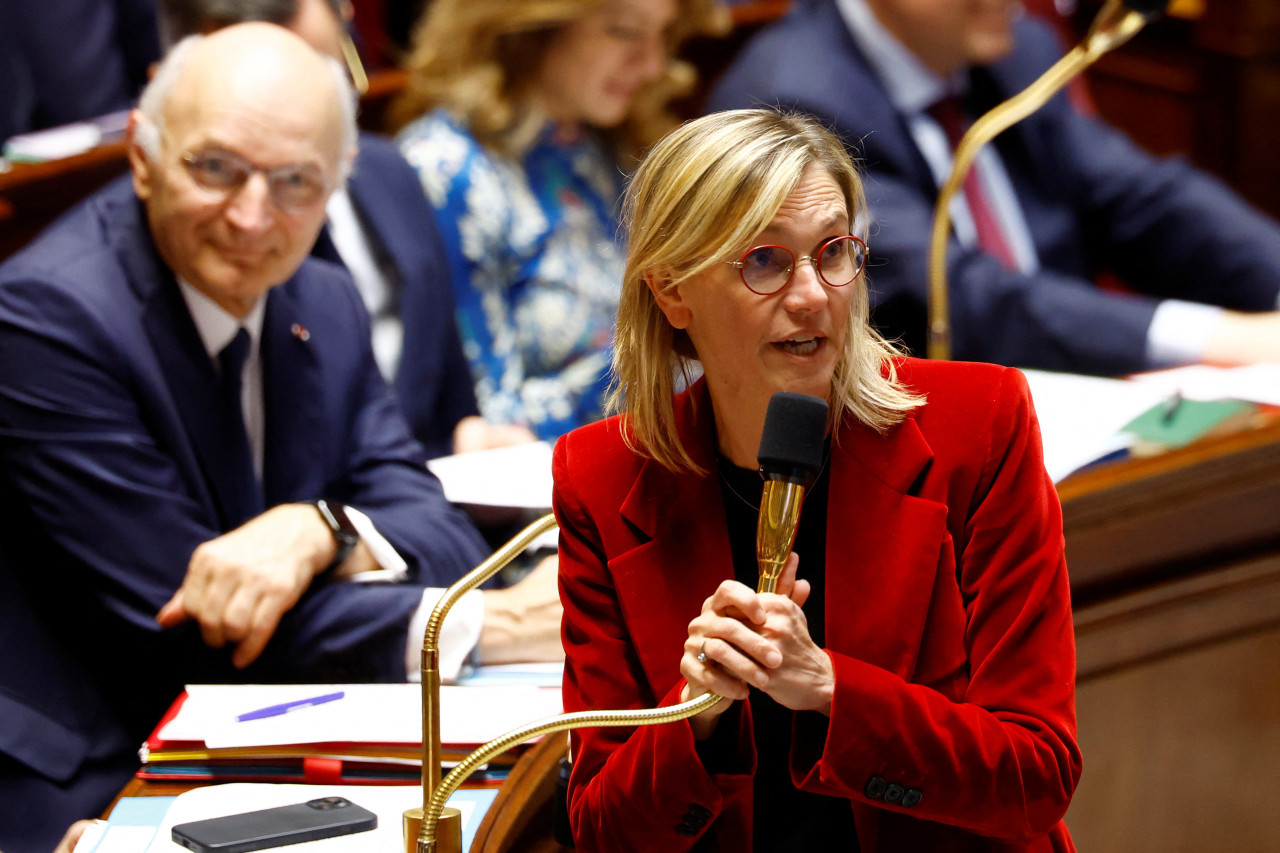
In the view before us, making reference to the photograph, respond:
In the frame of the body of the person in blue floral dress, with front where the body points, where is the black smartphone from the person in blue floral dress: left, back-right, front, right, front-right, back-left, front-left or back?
front-right

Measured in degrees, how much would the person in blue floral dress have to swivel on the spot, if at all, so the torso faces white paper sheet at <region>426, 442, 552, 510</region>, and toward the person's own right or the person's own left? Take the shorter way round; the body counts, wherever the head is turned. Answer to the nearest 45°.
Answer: approximately 45° to the person's own right

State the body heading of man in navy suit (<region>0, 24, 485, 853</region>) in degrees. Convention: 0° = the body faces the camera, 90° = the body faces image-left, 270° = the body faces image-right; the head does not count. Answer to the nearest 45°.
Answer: approximately 315°

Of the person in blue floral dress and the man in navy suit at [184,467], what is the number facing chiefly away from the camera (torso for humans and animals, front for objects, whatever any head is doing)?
0

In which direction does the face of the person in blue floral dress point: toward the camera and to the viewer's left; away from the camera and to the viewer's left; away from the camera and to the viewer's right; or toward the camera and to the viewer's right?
toward the camera and to the viewer's right

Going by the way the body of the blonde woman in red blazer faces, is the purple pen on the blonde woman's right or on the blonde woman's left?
on the blonde woman's right

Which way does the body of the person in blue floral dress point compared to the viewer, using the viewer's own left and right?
facing the viewer and to the right of the viewer

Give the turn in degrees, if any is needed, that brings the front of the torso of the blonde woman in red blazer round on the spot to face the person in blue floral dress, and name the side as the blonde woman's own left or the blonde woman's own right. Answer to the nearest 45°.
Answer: approximately 180°

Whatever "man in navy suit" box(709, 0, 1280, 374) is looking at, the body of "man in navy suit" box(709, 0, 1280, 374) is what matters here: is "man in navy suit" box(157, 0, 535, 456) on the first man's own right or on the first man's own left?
on the first man's own right

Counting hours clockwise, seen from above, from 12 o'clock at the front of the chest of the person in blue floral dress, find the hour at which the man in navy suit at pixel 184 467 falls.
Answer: The man in navy suit is roughly at 2 o'clock from the person in blue floral dress.

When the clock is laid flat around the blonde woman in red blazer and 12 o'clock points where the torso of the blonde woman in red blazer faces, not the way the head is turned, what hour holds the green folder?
The green folder is roughly at 7 o'clock from the blonde woman in red blazer.

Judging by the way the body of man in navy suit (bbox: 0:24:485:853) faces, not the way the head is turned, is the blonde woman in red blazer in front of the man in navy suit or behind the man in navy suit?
in front

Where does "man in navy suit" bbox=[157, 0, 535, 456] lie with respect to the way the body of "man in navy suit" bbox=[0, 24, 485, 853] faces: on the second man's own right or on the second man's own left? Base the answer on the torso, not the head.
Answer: on the second man's own left
